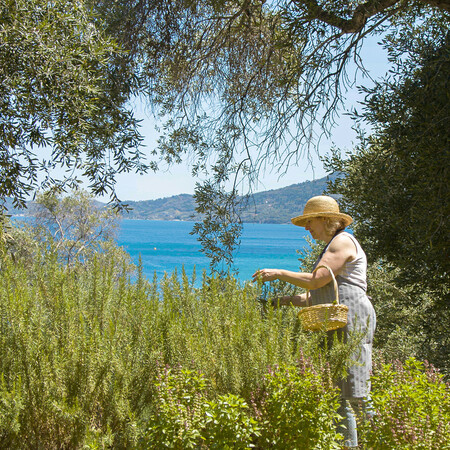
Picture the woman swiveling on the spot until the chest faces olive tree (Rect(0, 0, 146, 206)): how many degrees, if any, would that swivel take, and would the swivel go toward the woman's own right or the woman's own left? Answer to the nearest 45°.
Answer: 0° — they already face it

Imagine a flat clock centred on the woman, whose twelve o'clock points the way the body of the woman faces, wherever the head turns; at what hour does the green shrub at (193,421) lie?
The green shrub is roughly at 10 o'clock from the woman.

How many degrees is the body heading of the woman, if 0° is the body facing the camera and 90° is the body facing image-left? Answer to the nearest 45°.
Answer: approximately 90°

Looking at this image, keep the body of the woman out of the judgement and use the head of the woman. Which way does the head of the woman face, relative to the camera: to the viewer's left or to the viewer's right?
to the viewer's left

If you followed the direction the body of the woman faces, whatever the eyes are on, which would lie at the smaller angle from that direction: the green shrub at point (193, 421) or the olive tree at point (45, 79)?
the olive tree
